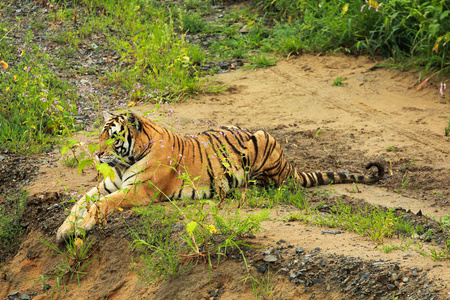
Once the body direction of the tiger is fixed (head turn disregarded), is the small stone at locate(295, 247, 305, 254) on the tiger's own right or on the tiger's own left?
on the tiger's own left

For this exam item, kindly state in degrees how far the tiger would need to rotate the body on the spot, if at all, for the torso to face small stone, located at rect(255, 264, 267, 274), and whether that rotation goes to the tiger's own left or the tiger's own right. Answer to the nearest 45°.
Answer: approximately 135° to the tiger's own left

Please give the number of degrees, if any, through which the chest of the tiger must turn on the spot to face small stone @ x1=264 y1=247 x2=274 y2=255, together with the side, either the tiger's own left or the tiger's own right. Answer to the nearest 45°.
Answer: approximately 135° to the tiger's own left

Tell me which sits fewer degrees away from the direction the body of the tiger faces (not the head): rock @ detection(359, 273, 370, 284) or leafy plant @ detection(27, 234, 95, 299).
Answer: the leafy plant

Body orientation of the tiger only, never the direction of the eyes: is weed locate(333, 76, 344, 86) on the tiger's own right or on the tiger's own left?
on the tiger's own right

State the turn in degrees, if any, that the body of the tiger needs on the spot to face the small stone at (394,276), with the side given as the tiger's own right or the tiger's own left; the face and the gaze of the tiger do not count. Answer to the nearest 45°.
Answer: approximately 135° to the tiger's own left

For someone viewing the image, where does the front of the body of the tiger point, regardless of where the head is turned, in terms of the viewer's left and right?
facing to the left of the viewer

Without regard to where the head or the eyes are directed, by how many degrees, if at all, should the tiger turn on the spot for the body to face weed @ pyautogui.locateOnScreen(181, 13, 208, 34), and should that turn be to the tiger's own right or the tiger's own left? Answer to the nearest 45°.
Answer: approximately 90° to the tiger's own right

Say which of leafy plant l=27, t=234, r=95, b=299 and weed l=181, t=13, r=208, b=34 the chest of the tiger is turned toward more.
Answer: the leafy plant

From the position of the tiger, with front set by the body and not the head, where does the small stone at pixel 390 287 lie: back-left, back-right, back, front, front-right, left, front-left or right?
back-left
